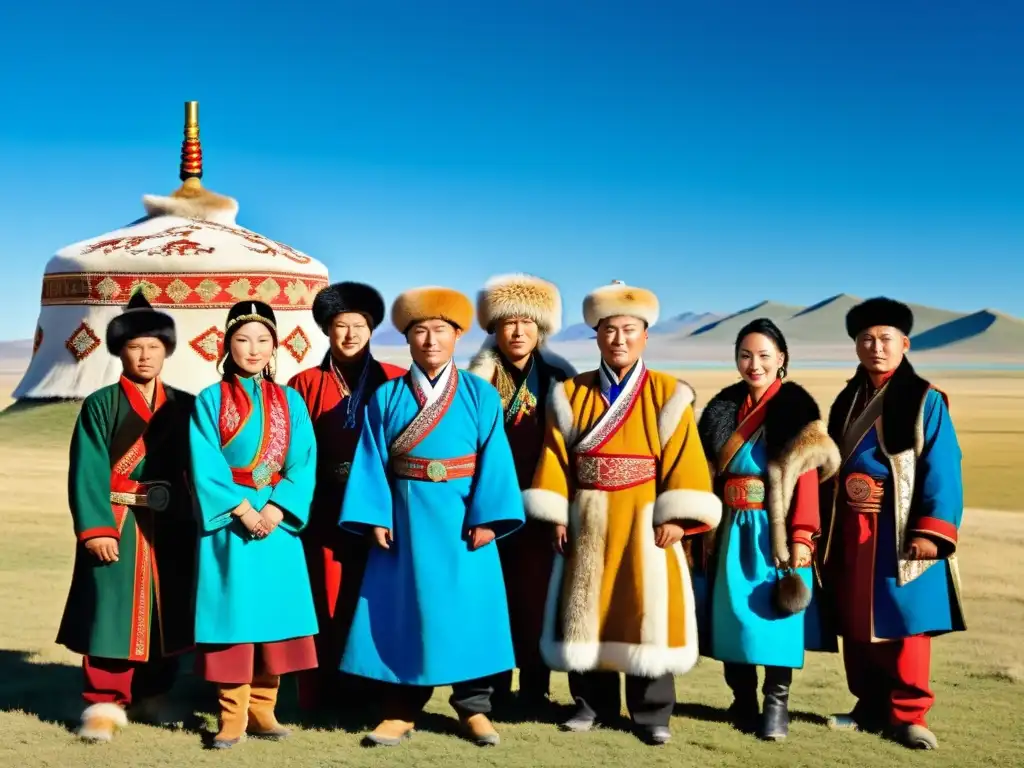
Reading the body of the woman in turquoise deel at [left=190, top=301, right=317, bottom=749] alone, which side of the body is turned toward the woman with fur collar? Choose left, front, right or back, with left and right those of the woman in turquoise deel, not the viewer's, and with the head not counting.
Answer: left

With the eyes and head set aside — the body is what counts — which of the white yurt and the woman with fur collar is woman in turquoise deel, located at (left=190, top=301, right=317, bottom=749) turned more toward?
the woman with fur collar

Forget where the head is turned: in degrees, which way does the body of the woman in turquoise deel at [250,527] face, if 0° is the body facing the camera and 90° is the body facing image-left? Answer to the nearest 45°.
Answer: approximately 0°

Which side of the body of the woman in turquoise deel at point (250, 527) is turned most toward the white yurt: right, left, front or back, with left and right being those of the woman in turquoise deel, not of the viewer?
back
